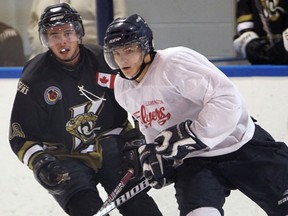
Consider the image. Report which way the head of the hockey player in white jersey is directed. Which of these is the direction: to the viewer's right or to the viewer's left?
to the viewer's left

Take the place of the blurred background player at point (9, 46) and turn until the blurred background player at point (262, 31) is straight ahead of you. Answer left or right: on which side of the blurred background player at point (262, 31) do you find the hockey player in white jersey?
right

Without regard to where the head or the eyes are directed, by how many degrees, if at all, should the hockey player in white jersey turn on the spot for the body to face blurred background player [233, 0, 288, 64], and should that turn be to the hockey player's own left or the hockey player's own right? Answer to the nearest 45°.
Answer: approximately 135° to the hockey player's own right

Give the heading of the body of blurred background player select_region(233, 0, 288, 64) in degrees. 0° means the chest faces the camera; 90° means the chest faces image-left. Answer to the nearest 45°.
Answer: approximately 0°

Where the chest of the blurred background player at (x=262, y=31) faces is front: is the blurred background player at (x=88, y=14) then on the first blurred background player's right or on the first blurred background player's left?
on the first blurred background player's right

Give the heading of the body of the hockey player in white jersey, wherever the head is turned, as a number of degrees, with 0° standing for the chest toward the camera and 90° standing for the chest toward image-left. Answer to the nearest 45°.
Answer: approximately 45°

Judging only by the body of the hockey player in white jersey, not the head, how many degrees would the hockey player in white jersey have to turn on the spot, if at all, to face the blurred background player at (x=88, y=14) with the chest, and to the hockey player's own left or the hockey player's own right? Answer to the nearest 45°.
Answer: approximately 90° to the hockey player's own right

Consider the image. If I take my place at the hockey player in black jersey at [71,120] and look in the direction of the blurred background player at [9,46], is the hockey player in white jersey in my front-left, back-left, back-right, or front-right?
back-right

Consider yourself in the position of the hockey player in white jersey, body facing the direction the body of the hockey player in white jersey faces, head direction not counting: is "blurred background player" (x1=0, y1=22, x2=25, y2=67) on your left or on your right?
on your right

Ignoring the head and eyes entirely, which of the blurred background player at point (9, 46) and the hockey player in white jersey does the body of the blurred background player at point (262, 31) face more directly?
the hockey player in white jersey

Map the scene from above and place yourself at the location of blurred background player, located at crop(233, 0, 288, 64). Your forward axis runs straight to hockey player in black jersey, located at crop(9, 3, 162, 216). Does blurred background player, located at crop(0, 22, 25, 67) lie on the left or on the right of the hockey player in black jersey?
right
